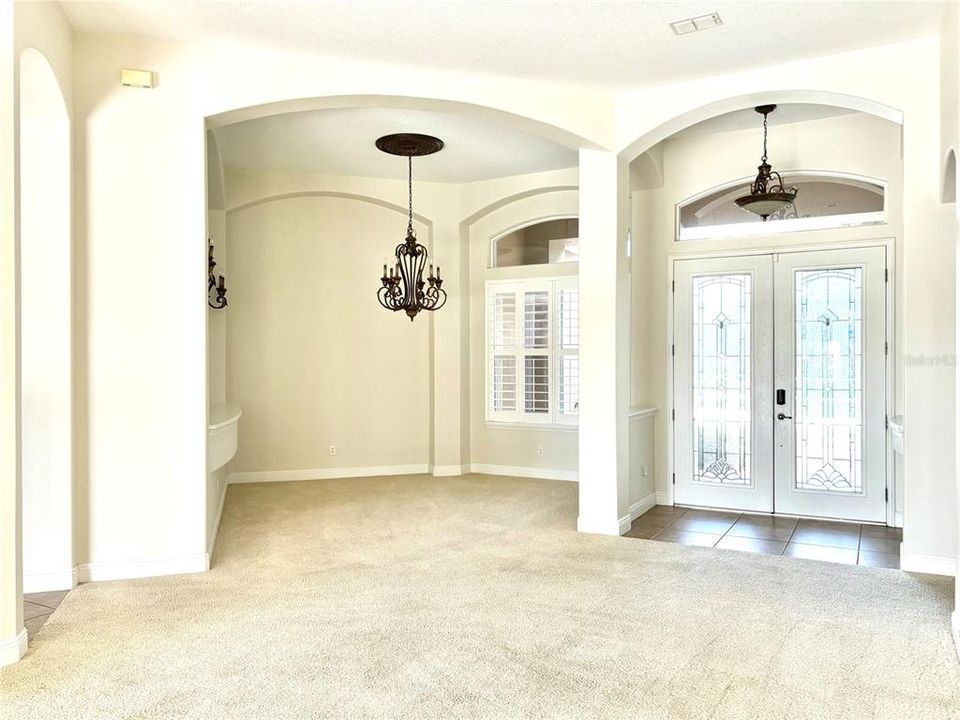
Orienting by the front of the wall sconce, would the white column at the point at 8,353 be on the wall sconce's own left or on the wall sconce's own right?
on the wall sconce's own right

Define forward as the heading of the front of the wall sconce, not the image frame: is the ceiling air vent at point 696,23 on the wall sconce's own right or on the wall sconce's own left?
on the wall sconce's own right

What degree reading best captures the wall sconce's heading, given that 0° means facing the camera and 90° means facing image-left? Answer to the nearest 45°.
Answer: approximately 270°

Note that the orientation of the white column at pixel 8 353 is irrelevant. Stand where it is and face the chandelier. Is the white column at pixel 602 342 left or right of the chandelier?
right

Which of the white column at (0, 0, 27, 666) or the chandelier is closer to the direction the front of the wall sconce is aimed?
the chandelier

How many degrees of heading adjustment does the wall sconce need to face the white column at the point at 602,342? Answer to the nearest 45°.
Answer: approximately 45° to its right

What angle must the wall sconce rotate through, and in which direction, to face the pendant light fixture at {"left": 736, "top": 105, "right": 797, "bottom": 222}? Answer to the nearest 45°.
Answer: approximately 45° to its right

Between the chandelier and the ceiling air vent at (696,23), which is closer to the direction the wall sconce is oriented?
the chandelier

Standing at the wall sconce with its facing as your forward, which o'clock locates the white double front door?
The white double front door is roughly at 1 o'clock from the wall sconce.
